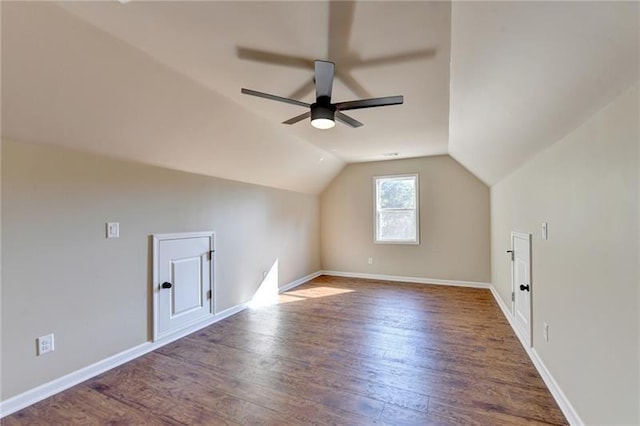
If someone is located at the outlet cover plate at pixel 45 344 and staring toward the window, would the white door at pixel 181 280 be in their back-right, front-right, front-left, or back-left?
front-left

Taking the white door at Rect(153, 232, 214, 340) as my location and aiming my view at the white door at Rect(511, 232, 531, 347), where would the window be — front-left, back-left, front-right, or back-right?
front-left

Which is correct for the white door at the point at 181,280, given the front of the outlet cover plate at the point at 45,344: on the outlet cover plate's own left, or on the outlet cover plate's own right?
on the outlet cover plate's own left

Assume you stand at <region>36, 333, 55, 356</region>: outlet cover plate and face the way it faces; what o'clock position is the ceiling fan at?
The ceiling fan is roughly at 12 o'clock from the outlet cover plate.

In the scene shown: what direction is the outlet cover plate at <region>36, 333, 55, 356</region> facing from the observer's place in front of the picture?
facing the viewer and to the right of the viewer

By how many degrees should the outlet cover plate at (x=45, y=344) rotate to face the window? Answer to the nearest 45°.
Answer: approximately 45° to its left

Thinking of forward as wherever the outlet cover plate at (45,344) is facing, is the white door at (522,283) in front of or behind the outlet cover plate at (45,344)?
in front

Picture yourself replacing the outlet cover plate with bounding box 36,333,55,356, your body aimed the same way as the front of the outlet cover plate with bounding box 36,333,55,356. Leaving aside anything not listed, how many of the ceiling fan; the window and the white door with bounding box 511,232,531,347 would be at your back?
0
